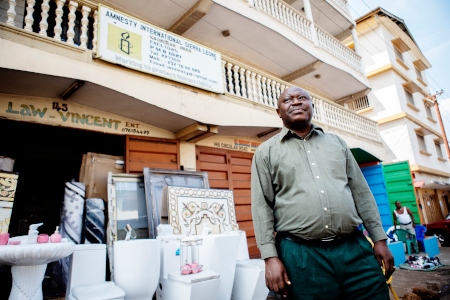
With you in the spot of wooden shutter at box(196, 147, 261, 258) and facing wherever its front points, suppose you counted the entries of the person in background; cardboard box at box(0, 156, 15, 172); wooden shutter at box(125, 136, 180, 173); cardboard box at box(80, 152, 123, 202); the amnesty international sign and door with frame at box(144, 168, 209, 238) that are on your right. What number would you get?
5

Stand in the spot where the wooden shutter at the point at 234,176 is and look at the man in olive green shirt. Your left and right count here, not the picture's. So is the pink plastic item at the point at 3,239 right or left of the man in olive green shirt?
right

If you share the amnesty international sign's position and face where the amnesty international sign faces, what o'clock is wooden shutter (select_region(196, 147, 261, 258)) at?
The wooden shutter is roughly at 9 o'clock from the amnesty international sign.

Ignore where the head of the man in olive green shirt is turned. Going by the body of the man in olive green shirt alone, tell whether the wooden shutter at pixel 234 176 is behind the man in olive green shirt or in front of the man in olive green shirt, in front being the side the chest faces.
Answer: behind

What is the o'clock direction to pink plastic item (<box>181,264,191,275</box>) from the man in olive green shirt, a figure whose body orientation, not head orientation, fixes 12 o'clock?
The pink plastic item is roughly at 4 o'clock from the man in olive green shirt.

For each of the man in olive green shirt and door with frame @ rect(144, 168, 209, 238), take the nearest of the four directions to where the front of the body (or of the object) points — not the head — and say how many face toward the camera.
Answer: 2

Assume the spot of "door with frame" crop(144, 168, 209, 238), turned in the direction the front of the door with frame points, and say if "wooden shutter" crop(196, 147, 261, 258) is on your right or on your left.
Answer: on your left
